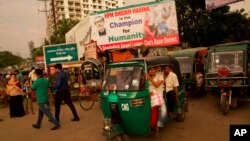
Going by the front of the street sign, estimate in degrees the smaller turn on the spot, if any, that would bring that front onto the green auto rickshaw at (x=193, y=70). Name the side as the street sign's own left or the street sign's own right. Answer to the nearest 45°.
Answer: approximately 45° to the street sign's own left

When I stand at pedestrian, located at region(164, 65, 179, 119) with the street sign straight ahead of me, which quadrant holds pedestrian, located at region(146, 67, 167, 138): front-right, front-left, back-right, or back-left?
back-left
